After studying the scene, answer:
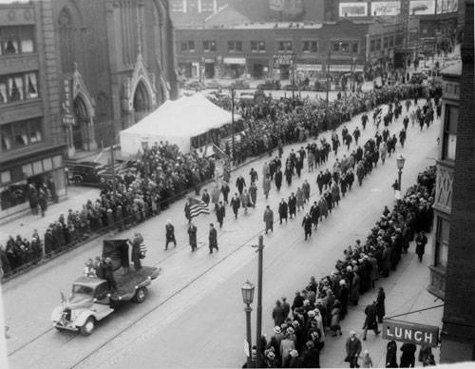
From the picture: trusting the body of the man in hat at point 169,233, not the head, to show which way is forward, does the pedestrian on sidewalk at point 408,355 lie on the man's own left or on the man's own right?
on the man's own left

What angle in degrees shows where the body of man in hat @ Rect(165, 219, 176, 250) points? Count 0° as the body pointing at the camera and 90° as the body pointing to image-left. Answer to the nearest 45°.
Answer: approximately 45°

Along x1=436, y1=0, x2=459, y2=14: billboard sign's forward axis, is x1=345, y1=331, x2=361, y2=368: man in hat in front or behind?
in front

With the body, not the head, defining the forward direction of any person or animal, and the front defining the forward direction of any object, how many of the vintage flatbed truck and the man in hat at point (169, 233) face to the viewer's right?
0

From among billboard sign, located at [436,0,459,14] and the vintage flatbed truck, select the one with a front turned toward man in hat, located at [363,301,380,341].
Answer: the billboard sign

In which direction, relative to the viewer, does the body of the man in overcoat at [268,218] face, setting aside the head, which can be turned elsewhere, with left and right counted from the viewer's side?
facing the viewer and to the left of the viewer

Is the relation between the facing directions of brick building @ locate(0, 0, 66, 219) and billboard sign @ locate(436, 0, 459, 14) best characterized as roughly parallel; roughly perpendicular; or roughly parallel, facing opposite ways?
roughly perpendicular

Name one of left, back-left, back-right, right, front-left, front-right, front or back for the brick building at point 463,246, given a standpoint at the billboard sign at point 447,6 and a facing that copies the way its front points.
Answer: front

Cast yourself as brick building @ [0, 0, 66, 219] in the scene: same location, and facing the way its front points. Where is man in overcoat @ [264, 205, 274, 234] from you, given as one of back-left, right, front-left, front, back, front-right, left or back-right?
front

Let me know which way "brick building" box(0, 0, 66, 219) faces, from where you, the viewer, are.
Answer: facing the viewer and to the right of the viewer

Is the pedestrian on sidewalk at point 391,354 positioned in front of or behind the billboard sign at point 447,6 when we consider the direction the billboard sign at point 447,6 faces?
in front

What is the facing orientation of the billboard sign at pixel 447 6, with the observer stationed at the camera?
facing the viewer
